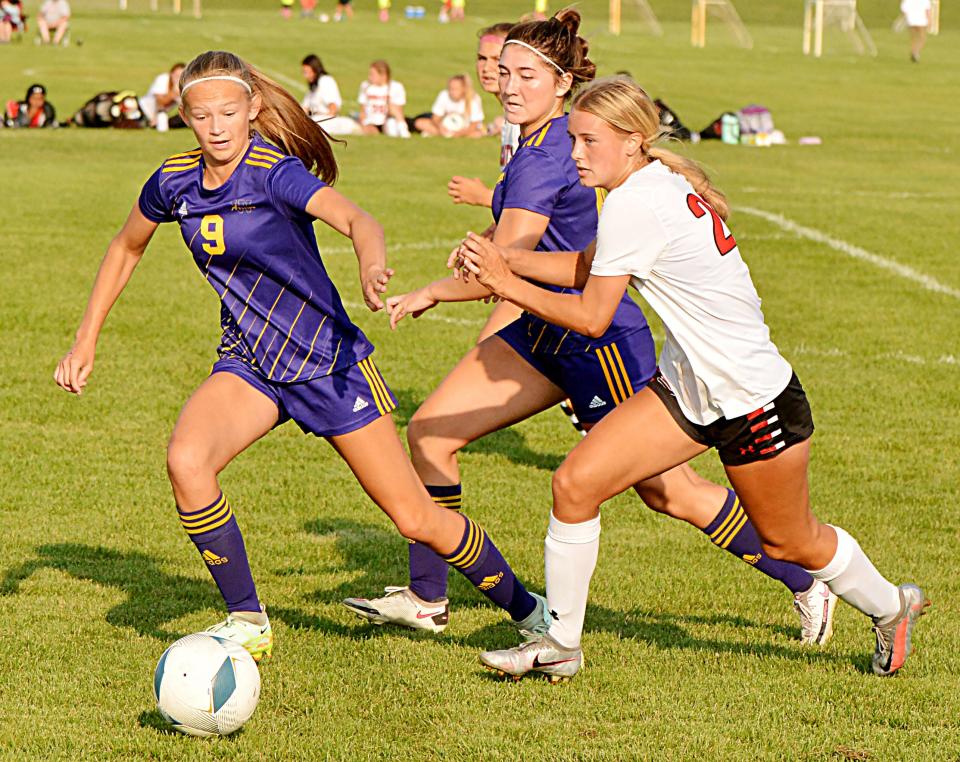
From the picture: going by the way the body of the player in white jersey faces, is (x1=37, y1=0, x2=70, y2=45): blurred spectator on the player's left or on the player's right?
on the player's right

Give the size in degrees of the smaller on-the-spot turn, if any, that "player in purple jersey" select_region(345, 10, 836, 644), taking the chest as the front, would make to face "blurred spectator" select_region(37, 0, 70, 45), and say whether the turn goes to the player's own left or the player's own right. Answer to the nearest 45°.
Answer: approximately 90° to the player's own right

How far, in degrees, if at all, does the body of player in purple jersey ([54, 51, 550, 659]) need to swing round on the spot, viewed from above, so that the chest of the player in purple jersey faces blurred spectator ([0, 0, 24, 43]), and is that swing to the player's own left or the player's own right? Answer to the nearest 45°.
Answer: approximately 135° to the player's own right

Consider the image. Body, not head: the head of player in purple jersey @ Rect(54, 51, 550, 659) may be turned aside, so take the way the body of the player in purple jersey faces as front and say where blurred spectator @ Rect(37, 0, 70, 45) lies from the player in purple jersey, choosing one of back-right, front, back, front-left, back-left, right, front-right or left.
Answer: back-right

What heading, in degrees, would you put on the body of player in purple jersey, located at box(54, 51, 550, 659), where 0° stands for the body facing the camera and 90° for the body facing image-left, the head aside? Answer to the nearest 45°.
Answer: approximately 45°

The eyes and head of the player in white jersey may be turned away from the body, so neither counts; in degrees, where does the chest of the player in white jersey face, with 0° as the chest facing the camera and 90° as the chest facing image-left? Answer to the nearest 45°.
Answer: approximately 90°

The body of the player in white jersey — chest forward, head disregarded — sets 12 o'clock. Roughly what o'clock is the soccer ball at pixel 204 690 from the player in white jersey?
The soccer ball is roughly at 11 o'clock from the player in white jersey.

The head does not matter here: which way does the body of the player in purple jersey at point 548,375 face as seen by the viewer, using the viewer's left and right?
facing to the left of the viewer

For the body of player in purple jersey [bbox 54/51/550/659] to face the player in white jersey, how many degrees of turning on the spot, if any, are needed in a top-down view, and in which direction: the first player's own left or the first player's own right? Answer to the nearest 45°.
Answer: approximately 135° to the first player's own left

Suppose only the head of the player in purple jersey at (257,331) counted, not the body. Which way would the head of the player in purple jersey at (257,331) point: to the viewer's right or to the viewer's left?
to the viewer's left

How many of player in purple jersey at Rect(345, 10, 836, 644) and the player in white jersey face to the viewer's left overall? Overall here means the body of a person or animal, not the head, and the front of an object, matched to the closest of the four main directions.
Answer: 2

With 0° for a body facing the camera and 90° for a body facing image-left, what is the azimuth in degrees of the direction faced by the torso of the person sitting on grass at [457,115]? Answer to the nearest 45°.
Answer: approximately 45°
